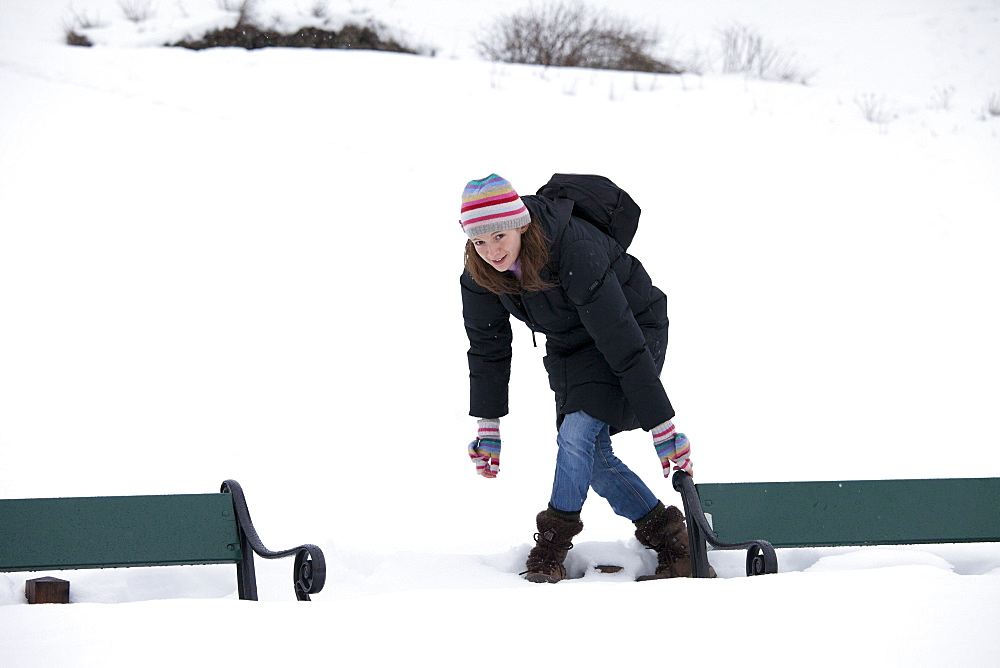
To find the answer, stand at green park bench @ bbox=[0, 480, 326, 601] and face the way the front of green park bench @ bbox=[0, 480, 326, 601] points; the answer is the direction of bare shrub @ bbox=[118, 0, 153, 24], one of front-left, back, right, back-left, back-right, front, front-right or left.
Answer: back-left

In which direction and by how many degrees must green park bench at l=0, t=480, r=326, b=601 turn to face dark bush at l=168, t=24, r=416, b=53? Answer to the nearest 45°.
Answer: approximately 135° to its left

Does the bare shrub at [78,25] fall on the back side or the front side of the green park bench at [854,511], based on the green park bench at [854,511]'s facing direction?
on the back side

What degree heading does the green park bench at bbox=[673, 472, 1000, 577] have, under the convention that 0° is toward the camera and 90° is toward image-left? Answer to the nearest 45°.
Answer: approximately 315°

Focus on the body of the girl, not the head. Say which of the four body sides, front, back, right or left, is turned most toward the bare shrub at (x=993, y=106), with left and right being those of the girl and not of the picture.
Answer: back

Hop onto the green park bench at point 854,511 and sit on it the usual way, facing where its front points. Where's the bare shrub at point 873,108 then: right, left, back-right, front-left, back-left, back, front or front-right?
back-left

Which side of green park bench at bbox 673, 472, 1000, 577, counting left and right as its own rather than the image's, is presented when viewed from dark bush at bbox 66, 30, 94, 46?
back

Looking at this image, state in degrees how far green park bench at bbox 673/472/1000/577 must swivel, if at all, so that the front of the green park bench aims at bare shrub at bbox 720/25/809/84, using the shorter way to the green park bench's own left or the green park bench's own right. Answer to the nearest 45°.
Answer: approximately 135° to the green park bench's own left

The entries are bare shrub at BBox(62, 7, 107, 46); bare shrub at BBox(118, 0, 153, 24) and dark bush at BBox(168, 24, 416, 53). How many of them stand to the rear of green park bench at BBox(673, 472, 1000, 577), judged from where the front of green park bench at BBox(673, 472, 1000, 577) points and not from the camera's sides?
3
